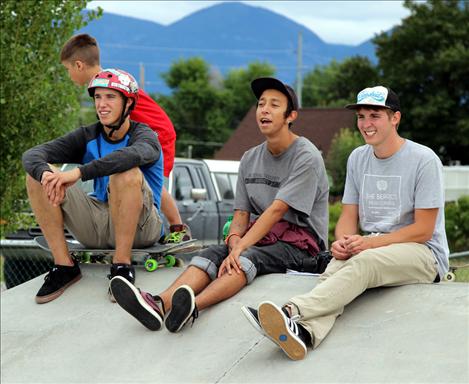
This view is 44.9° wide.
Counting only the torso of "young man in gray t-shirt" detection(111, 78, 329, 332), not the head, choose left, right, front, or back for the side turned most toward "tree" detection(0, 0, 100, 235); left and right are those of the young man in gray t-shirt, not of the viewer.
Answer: right

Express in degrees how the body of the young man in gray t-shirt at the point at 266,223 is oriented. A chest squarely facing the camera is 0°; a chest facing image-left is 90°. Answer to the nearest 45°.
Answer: approximately 45°

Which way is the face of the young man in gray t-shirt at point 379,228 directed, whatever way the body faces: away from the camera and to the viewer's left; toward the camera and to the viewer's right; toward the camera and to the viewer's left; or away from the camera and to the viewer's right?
toward the camera and to the viewer's left

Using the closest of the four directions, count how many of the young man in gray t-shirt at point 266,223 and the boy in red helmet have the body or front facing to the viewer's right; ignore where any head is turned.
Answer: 0

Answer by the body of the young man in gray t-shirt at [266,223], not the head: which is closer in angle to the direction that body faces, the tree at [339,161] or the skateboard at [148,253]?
the skateboard

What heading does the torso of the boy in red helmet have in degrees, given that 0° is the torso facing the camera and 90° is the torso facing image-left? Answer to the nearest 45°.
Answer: approximately 45°

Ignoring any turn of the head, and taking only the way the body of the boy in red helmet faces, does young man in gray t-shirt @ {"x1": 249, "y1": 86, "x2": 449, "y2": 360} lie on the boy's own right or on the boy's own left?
on the boy's own left

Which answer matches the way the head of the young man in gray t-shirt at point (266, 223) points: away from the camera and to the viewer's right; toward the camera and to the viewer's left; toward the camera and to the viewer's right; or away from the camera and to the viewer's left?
toward the camera and to the viewer's left

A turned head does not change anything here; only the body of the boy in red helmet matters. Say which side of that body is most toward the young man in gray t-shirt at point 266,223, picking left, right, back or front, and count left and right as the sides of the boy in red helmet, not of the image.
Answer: left

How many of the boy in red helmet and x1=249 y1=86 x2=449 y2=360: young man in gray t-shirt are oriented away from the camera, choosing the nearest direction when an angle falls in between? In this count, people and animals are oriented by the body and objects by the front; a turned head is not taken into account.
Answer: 0
